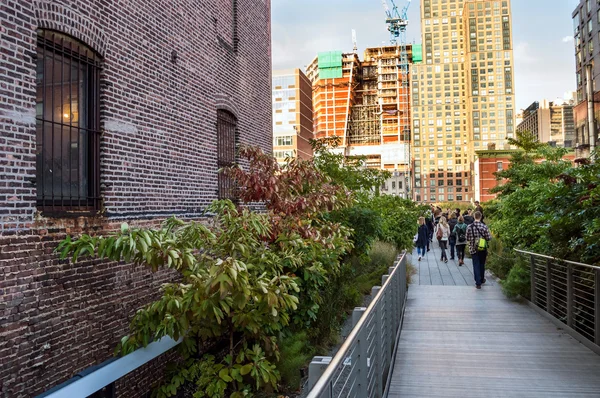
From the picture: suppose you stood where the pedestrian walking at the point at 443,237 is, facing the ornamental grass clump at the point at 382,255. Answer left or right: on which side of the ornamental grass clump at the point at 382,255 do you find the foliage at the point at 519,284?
left

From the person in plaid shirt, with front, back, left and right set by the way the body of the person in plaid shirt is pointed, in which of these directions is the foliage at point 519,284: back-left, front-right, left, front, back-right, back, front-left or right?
back-right

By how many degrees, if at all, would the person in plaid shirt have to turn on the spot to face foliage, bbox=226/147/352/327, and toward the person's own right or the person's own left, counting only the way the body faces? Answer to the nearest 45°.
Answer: approximately 135° to the person's own left

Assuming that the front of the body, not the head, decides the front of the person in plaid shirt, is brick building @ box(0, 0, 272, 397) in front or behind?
behind

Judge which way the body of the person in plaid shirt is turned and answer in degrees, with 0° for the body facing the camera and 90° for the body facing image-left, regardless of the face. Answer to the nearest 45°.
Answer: approximately 180°

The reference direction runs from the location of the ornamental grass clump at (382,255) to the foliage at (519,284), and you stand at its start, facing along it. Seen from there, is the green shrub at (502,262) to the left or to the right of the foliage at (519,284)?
left

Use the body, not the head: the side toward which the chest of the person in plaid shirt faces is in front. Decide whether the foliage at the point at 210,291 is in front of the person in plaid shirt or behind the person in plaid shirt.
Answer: behind

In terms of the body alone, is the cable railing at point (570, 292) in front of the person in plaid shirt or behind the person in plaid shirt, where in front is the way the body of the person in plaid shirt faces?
behind
